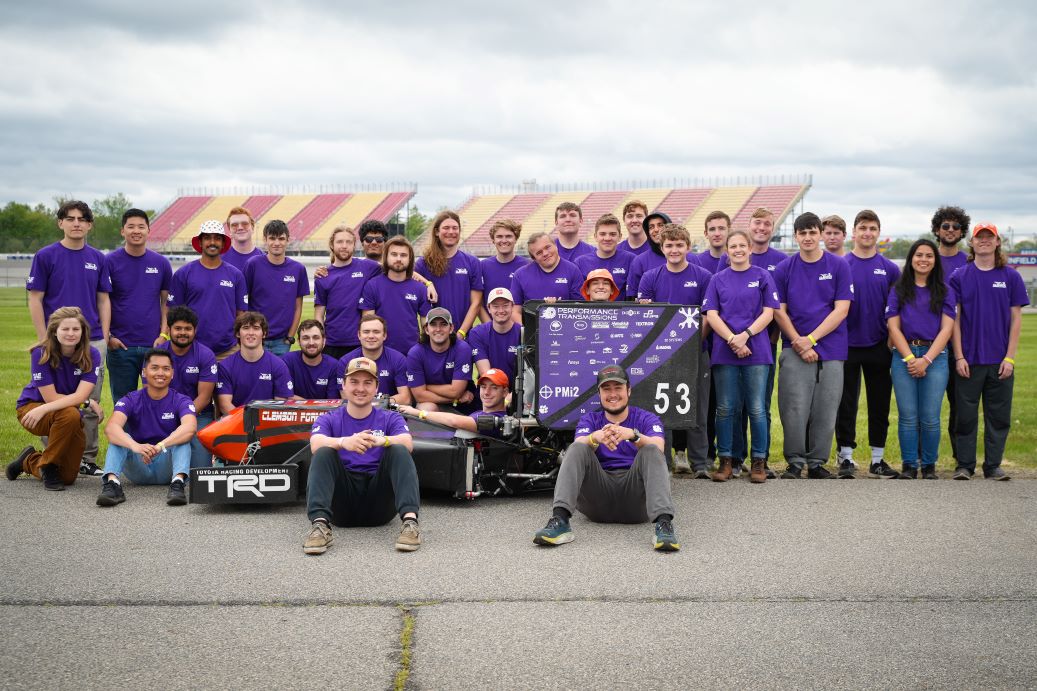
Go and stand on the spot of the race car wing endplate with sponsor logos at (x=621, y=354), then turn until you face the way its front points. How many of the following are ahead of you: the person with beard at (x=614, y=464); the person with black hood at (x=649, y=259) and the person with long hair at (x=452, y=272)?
1

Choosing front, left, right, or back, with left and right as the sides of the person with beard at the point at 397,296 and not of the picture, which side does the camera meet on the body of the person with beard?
front

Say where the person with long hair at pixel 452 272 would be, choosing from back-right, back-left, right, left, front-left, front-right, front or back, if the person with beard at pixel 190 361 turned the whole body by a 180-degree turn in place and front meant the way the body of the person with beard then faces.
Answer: right

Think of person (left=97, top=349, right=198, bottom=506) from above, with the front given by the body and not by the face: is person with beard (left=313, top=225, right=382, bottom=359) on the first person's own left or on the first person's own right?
on the first person's own left

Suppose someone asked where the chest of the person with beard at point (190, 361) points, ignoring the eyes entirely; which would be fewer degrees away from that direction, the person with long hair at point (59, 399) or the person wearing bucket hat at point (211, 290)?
the person with long hair

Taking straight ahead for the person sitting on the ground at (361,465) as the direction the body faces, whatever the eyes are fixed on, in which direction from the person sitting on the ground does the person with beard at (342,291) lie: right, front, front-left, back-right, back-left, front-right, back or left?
back

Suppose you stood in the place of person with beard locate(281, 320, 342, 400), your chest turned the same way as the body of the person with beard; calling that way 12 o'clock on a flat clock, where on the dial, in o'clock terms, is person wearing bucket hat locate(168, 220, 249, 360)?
The person wearing bucket hat is roughly at 4 o'clock from the person with beard.

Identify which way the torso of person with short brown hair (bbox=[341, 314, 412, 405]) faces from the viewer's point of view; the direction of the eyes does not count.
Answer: toward the camera

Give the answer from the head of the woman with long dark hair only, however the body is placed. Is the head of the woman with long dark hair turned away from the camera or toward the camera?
toward the camera

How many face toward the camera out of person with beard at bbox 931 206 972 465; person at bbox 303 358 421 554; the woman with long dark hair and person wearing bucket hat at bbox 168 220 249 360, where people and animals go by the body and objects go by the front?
4

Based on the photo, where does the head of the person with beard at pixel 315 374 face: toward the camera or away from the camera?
toward the camera

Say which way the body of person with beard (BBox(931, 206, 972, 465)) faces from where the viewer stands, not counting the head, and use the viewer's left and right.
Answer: facing the viewer

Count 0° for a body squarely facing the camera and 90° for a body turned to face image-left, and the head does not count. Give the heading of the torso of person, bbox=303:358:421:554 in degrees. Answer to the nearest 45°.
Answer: approximately 0°

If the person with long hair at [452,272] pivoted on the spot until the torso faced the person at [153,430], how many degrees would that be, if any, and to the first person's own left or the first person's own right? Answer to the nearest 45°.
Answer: approximately 45° to the first person's own right

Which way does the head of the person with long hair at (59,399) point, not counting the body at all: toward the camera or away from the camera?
toward the camera

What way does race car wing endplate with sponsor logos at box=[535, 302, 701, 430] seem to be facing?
toward the camera

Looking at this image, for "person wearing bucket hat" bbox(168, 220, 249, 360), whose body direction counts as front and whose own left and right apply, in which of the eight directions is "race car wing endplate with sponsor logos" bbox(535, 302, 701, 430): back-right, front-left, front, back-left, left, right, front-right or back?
front-left

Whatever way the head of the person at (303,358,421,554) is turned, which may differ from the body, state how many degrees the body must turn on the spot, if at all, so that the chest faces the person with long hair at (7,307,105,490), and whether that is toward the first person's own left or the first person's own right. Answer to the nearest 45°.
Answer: approximately 135° to the first person's own right
